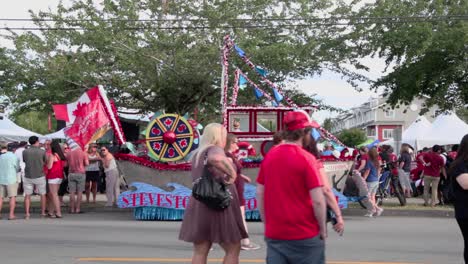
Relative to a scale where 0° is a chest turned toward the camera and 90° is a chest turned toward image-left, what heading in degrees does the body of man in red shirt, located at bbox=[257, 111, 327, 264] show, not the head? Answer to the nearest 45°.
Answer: approximately 225°

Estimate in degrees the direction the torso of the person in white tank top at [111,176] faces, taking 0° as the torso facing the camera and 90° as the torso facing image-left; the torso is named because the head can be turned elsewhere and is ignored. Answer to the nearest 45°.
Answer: approximately 45°
